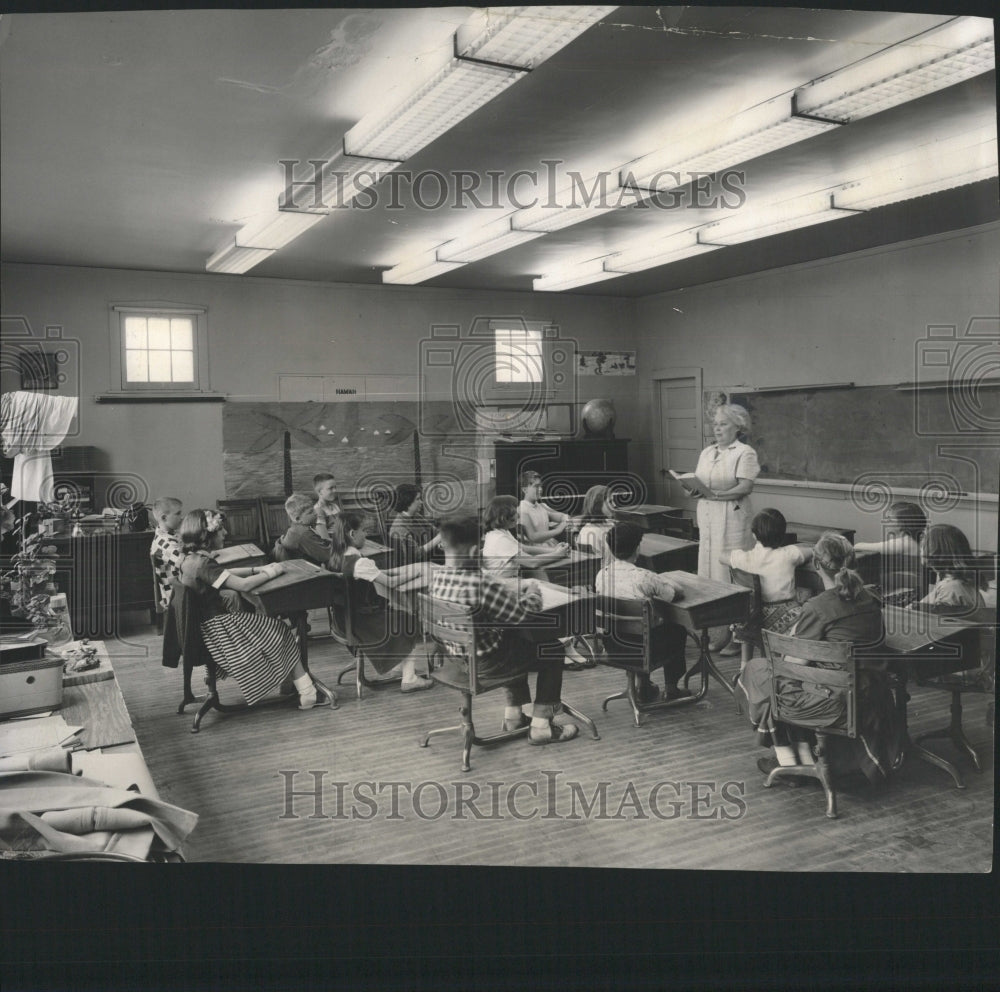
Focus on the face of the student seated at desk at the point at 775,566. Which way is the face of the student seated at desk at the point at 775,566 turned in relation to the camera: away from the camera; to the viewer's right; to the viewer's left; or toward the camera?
away from the camera

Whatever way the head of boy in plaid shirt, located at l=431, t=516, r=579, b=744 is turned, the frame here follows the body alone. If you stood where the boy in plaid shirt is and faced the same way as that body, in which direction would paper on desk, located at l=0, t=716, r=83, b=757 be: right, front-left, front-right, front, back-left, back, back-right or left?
back-left

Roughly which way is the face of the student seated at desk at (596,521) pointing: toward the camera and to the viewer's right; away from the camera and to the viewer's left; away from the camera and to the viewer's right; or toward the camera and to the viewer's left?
away from the camera and to the viewer's right

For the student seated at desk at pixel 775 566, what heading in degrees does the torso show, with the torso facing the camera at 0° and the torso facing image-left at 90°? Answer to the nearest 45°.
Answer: approximately 180°

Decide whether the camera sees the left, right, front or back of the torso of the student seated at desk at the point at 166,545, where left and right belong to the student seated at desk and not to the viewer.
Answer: right

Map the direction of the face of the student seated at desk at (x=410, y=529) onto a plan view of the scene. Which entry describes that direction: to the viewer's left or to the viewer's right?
to the viewer's right

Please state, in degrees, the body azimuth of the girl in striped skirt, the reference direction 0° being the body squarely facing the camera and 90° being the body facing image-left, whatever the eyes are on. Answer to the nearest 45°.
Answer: approximately 270°

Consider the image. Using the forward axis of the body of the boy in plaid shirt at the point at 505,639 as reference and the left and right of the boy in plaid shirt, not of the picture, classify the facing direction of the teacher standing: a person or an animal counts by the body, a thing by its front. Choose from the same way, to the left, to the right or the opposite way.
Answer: the opposite way
